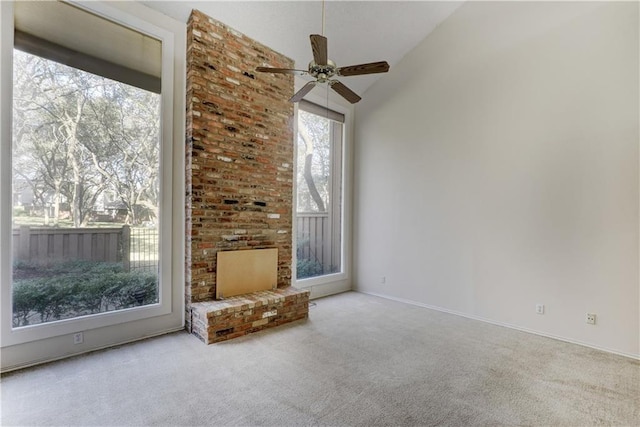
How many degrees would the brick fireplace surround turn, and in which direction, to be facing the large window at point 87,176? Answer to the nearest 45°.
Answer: approximately 135° to its right

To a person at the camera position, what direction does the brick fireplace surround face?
facing the viewer and to the right of the viewer

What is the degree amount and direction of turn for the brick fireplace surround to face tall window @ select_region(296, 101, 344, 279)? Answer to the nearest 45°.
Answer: approximately 90° to its left

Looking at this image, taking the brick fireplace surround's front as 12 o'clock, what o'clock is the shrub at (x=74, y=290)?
The shrub is roughly at 4 o'clock from the brick fireplace surround.
